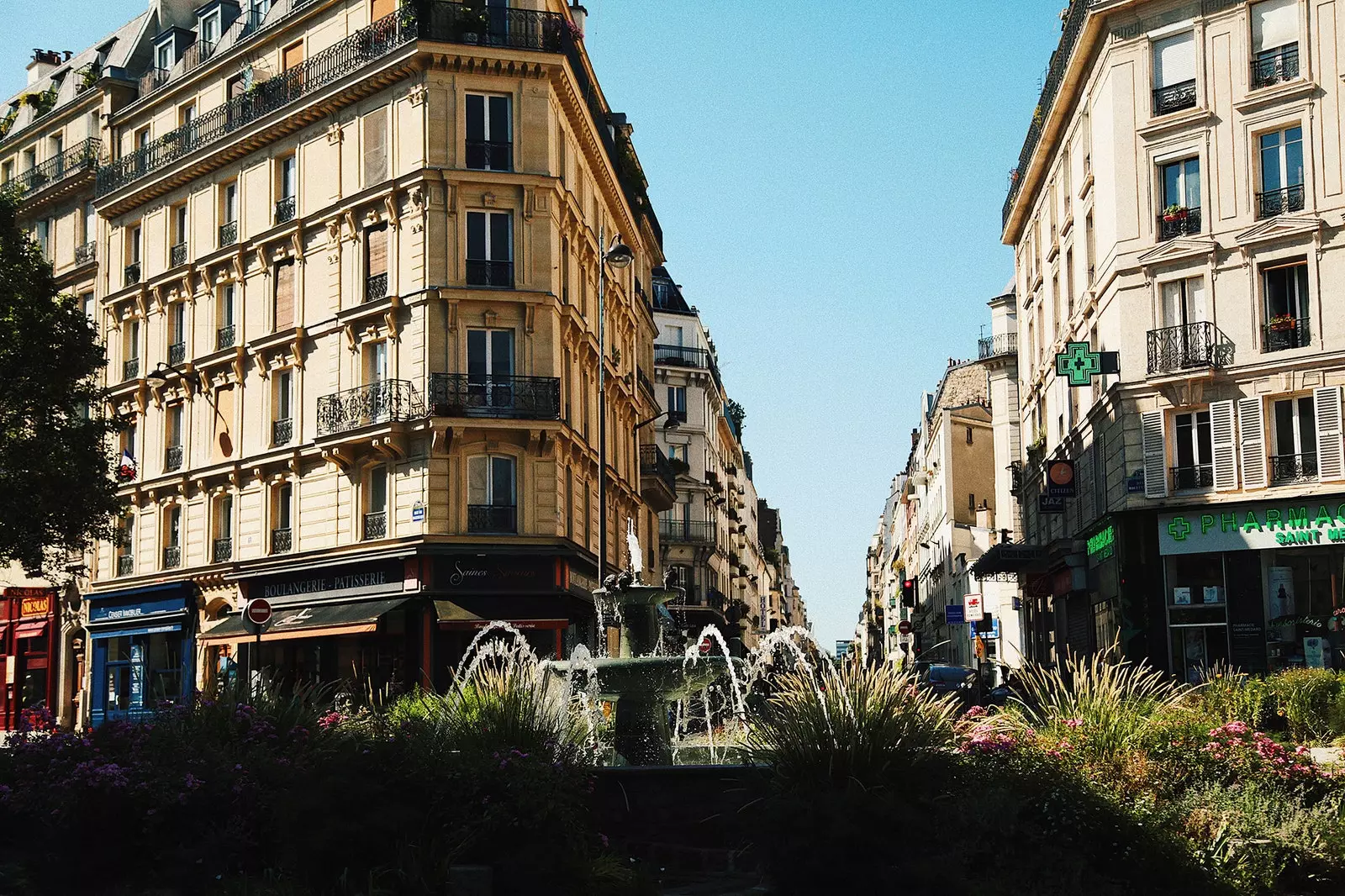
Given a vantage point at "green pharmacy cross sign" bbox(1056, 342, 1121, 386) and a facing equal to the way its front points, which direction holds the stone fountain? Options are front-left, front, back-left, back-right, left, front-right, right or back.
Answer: front

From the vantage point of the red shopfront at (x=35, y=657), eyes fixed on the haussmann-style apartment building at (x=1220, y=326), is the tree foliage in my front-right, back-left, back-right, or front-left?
front-right

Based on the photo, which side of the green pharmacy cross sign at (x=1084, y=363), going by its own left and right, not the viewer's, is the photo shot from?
front

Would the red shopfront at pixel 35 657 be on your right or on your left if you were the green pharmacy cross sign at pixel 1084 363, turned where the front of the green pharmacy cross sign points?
on your right

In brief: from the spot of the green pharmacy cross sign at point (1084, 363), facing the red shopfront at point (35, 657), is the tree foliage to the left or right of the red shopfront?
left
